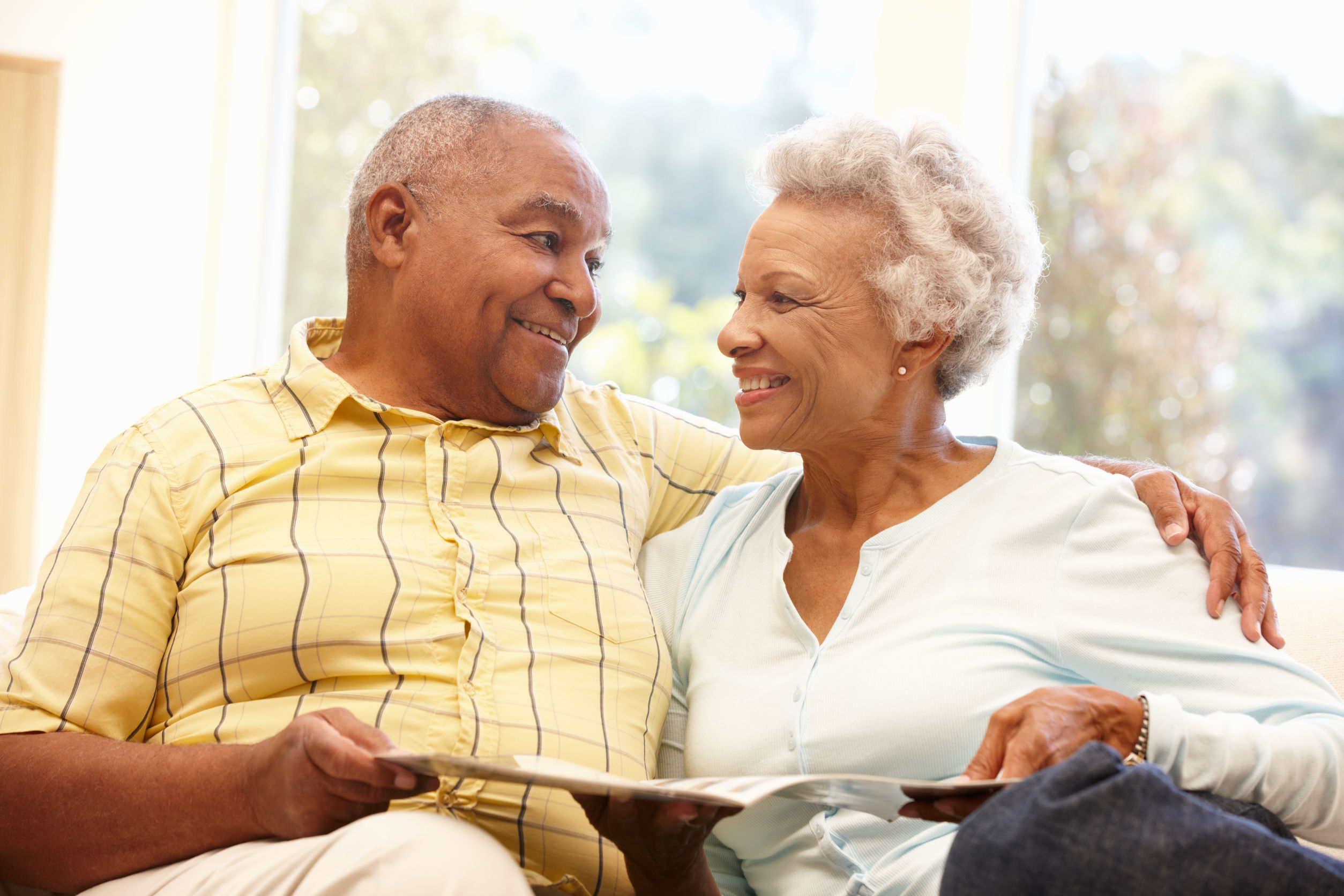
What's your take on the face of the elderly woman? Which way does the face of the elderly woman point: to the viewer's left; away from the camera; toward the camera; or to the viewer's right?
to the viewer's left

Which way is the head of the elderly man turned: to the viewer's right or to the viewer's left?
to the viewer's right

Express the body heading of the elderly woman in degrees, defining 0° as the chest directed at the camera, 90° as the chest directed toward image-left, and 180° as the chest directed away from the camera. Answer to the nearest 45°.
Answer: approximately 45°
